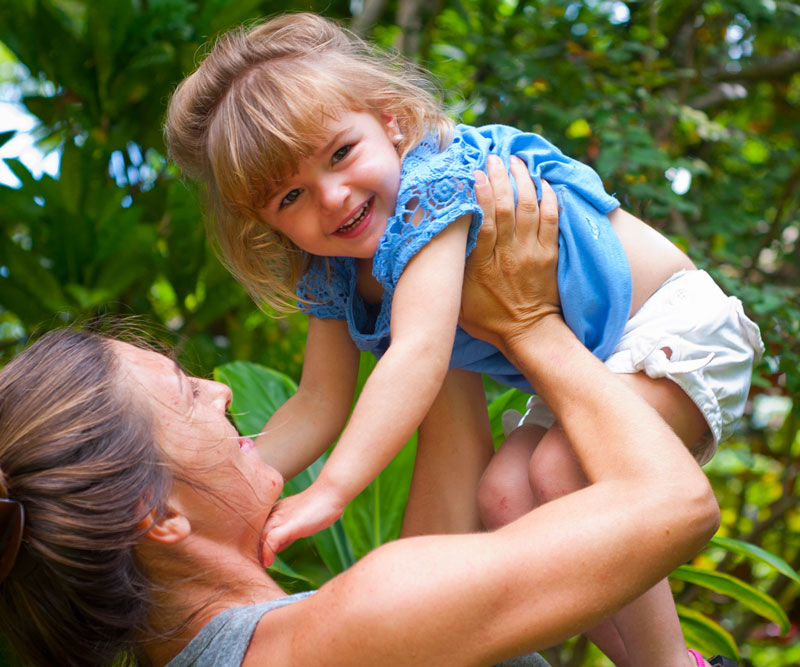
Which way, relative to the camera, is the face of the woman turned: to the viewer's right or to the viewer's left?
to the viewer's right

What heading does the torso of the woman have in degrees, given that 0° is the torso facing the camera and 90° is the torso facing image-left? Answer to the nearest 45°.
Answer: approximately 225°

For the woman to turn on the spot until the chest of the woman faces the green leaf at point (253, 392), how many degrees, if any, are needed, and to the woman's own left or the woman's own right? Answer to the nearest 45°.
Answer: approximately 45° to the woman's own left
